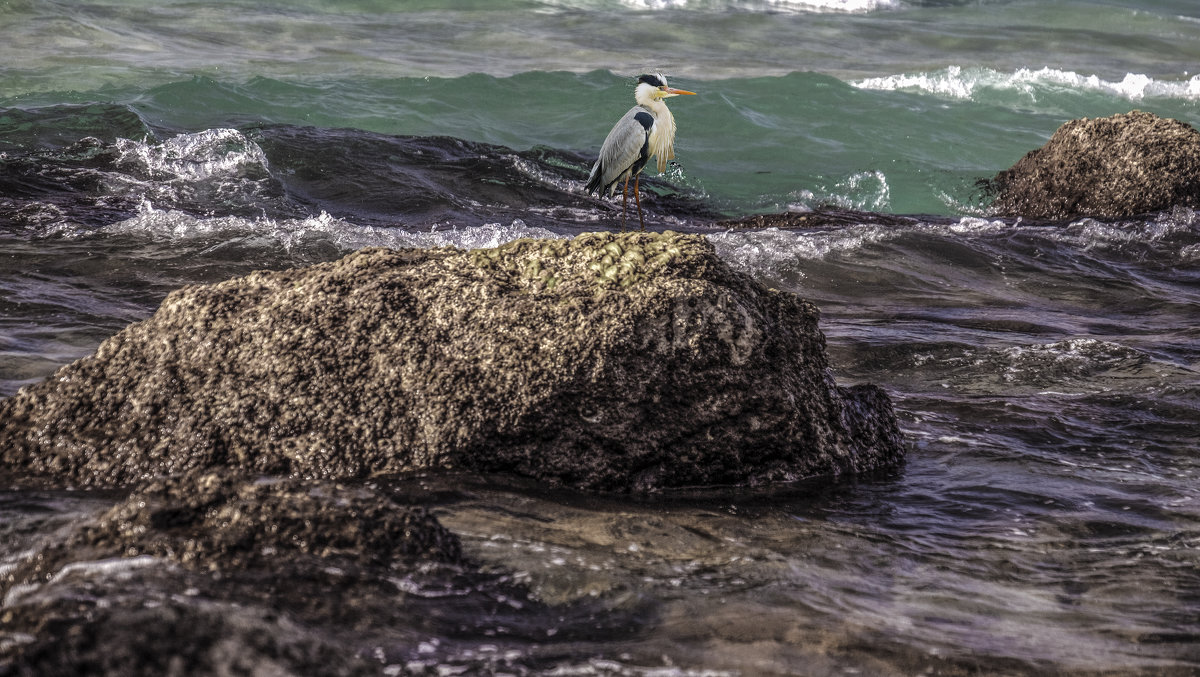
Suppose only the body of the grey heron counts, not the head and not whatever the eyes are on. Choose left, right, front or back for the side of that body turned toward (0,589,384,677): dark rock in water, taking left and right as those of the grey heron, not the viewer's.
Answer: right

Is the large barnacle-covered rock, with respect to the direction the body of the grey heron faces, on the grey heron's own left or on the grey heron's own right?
on the grey heron's own right

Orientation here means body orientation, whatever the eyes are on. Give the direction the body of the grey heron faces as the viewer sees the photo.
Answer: to the viewer's right

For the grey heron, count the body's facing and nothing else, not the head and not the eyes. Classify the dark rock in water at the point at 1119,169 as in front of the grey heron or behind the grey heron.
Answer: in front

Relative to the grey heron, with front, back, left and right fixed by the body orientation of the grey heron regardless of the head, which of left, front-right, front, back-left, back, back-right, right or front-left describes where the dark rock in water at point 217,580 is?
right

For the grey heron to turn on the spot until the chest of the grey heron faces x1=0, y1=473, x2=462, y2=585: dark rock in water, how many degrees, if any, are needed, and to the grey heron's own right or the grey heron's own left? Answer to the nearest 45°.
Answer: approximately 90° to the grey heron's own right
